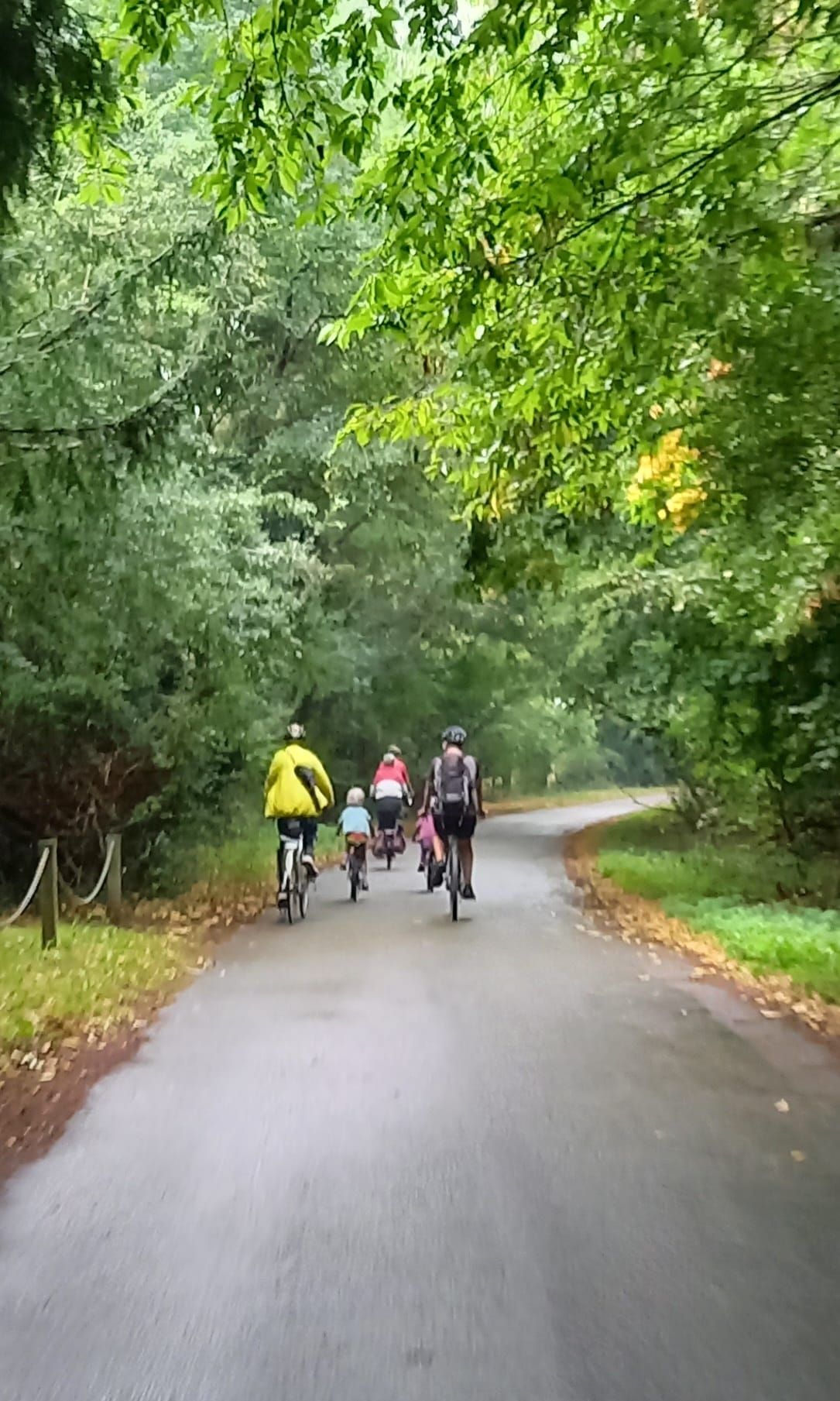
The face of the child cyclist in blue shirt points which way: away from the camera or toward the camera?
away from the camera

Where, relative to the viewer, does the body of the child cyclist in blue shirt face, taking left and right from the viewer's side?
facing away from the viewer

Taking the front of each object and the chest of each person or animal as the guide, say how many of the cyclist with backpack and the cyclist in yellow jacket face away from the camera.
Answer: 2

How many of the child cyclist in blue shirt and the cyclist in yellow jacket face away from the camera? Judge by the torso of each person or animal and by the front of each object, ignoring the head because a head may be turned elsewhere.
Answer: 2

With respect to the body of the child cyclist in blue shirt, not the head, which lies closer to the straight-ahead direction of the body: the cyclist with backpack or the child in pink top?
the child in pink top

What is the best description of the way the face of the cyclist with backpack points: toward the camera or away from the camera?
away from the camera

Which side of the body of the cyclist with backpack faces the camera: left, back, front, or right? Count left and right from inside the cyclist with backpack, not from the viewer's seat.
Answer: back

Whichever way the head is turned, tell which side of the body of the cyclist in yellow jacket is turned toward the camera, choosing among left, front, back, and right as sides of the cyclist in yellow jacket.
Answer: back

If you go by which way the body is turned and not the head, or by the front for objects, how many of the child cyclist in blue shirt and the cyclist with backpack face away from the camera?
2

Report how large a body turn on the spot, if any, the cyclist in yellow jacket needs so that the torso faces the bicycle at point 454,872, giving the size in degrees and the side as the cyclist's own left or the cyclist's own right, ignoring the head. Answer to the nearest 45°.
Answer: approximately 90° to the cyclist's own right
